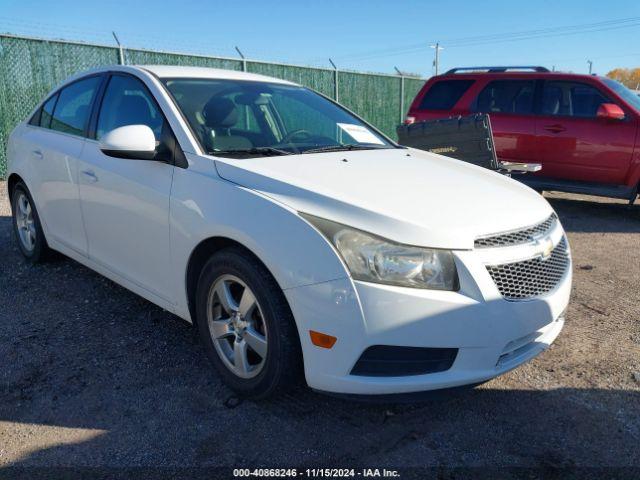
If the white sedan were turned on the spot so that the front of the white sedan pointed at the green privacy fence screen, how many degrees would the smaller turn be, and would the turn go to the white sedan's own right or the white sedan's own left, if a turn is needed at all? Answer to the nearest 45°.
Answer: approximately 180°

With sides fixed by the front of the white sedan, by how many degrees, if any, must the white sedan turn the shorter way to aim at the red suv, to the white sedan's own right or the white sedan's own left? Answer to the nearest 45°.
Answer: approximately 90° to the white sedan's own left

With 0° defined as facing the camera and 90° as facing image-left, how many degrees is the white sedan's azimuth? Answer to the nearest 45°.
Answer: approximately 315°
